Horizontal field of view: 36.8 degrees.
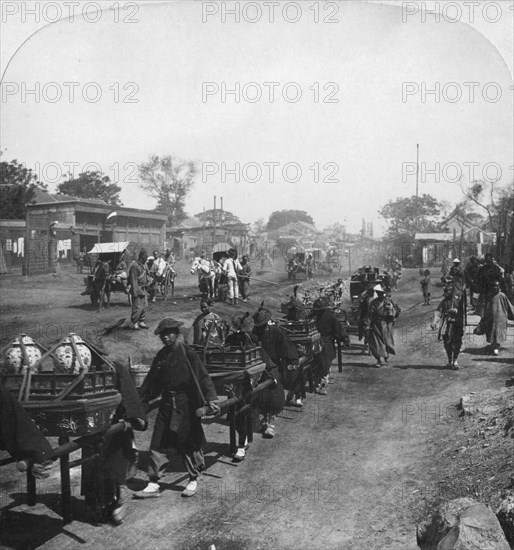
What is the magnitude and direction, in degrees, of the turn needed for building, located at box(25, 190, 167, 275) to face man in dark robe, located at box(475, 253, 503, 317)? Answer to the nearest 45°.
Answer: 0° — it already faces them

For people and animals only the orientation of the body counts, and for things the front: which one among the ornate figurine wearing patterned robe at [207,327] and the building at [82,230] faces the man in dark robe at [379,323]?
the building

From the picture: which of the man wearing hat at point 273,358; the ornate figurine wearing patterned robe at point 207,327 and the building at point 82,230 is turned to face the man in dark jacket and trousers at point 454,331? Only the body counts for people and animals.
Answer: the building

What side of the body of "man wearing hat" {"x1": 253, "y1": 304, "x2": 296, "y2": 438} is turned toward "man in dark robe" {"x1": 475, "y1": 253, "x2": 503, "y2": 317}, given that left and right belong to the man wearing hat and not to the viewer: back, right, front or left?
back

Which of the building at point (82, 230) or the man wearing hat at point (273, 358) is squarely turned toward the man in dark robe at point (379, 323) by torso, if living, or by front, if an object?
the building

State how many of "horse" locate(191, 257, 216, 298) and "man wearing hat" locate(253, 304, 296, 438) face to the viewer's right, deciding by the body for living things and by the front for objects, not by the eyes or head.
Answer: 0

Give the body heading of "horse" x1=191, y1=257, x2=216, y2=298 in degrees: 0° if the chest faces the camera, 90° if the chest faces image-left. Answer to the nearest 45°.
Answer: approximately 45°
